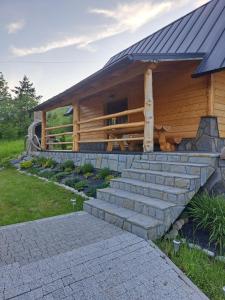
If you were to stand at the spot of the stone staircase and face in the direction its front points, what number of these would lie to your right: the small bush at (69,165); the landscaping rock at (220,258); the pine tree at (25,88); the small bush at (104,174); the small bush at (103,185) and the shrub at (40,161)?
5

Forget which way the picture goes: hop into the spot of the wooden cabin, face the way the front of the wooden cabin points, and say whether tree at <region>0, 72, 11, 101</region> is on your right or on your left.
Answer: on your right

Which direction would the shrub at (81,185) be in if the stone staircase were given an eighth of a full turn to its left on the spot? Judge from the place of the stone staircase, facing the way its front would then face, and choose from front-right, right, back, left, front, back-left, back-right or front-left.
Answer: back-right

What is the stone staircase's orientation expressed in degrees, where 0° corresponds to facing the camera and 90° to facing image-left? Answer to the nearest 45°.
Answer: approximately 45°

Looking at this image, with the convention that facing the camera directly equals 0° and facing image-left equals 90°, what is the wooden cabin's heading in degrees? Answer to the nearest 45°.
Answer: approximately 45°

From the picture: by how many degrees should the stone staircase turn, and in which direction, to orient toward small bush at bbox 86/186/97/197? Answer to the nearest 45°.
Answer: approximately 90° to its right

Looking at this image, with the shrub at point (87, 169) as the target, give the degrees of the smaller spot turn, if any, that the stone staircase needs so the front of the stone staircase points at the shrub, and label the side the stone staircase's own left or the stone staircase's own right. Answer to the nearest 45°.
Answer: approximately 90° to the stone staircase's own right

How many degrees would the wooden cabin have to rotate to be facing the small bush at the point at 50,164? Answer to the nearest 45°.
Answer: approximately 90° to its right

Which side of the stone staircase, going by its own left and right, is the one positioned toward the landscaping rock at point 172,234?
left

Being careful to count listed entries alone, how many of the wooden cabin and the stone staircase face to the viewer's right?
0

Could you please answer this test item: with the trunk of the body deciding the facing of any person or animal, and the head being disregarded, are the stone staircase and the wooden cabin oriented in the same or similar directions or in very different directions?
same or similar directions

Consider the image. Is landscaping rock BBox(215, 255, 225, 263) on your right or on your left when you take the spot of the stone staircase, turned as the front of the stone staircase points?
on your left
